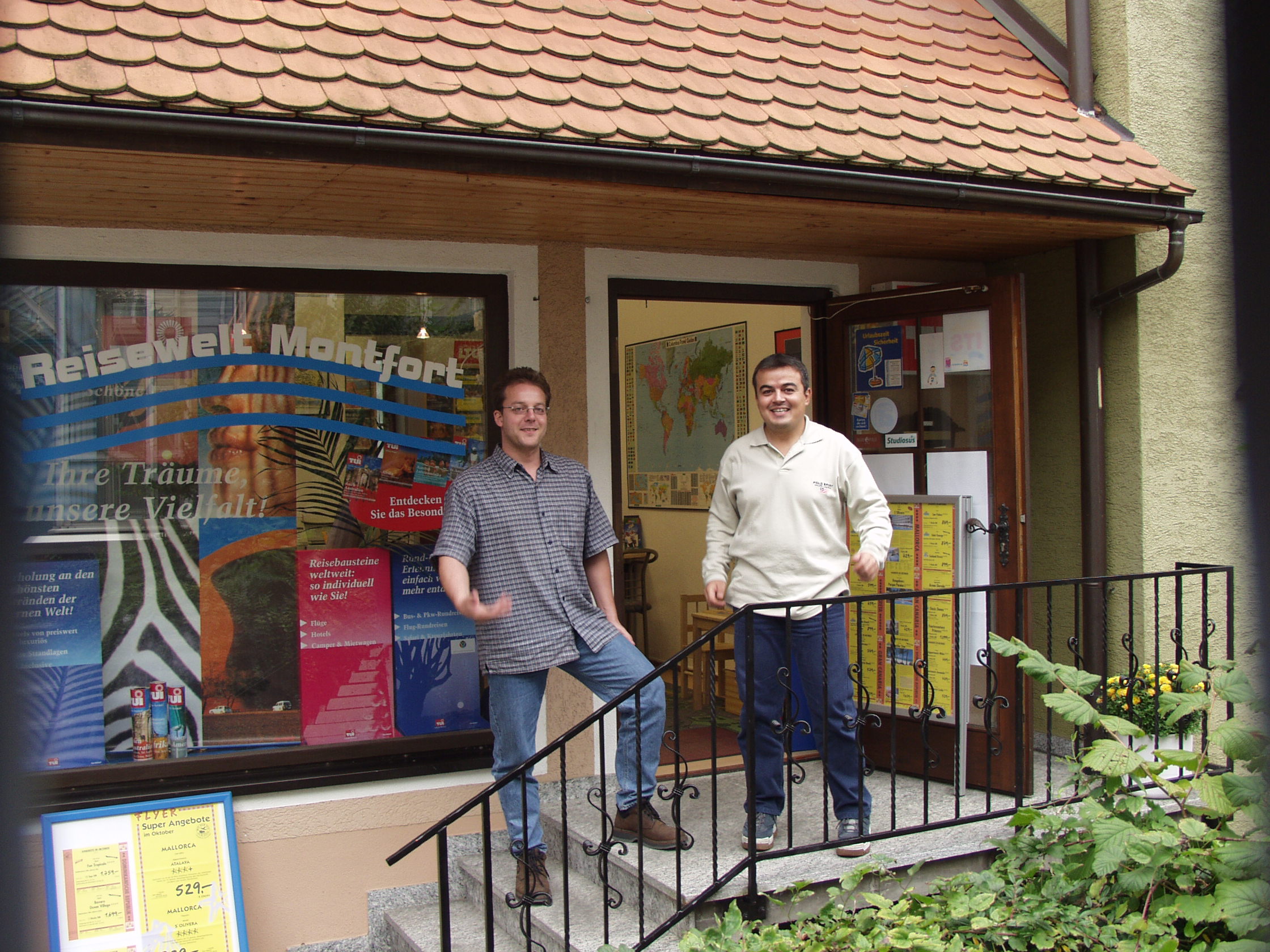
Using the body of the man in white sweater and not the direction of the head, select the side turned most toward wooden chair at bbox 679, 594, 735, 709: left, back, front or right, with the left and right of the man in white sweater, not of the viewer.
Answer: back

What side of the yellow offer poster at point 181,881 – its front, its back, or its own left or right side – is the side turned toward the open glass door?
left

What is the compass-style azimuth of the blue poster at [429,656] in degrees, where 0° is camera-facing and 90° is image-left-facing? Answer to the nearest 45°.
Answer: approximately 0°

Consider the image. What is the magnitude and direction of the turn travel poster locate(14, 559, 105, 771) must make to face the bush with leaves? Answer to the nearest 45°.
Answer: approximately 45° to its left

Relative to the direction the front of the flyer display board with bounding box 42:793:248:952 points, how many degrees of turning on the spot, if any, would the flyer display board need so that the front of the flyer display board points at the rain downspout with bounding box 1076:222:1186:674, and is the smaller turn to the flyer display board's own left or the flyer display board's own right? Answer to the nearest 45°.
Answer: approximately 90° to the flyer display board's own left

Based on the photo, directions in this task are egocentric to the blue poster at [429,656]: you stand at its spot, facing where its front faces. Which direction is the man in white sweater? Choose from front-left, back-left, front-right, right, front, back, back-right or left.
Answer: front-left

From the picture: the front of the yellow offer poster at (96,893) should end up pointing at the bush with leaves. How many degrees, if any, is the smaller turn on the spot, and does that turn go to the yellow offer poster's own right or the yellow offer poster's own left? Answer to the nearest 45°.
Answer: approximately 45° to the yellow offer poster's own left

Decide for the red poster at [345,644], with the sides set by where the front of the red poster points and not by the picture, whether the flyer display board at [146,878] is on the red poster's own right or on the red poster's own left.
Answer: on the red poster's own right

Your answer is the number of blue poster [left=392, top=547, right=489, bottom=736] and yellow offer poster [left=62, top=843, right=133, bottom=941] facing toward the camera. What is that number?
2
